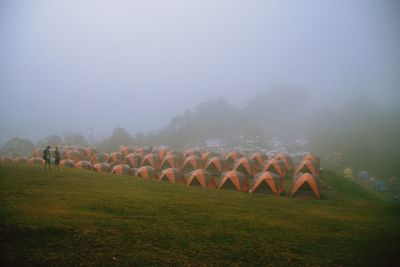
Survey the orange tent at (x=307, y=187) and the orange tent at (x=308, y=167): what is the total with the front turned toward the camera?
2

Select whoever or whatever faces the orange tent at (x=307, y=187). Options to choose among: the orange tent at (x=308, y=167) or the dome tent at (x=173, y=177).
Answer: the orange tent at (x=308, y=167)

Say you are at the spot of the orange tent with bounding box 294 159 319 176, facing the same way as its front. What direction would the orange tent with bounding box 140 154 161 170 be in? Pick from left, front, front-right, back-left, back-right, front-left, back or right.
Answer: right

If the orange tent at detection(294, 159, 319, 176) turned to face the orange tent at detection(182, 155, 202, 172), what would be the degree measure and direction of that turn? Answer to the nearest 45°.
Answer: approximately 90° to its right

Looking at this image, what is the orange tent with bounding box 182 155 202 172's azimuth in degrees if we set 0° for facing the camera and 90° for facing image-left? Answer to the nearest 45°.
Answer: approximately 45°

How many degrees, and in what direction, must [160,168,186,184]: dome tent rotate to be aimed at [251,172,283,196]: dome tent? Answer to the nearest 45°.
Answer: approximately 90° to its left

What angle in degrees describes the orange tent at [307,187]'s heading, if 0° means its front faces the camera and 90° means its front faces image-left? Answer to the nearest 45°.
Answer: approximately 0°

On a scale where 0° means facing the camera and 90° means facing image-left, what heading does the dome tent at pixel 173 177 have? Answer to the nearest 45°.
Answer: approximately 45°

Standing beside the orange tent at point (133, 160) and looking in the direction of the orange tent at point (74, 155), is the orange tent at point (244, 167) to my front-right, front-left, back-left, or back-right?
back-left

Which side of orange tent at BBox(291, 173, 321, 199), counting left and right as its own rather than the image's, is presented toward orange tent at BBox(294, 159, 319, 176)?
back

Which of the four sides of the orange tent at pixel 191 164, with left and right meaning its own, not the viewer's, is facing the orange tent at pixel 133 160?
right
